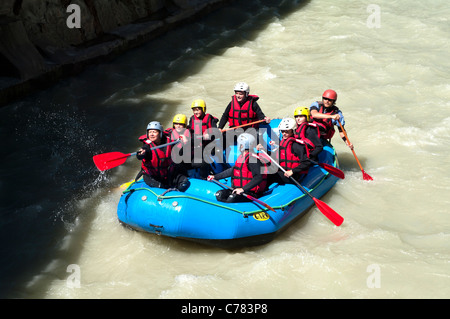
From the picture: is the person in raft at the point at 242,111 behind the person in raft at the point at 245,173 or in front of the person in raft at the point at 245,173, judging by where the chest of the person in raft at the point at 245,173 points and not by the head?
behind

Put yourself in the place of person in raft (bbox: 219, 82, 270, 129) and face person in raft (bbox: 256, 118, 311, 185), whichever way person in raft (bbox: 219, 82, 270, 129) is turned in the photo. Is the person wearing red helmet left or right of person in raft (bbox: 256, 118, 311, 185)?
left

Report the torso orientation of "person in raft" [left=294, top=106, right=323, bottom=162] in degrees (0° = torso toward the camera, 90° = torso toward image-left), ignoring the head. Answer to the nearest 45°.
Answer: approximately 45°

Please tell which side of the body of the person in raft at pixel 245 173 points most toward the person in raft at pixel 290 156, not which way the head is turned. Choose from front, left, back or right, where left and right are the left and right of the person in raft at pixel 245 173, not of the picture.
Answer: back

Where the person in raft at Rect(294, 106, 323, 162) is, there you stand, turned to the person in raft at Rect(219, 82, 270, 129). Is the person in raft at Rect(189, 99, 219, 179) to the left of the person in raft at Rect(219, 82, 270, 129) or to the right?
left

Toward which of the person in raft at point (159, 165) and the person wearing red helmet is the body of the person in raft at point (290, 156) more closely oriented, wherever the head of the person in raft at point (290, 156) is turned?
the person in raft

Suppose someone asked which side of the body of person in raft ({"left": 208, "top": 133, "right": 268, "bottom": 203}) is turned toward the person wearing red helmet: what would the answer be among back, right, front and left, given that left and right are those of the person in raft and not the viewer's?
back

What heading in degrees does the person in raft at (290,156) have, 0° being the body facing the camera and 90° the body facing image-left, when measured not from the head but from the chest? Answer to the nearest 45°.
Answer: approximately 45°
